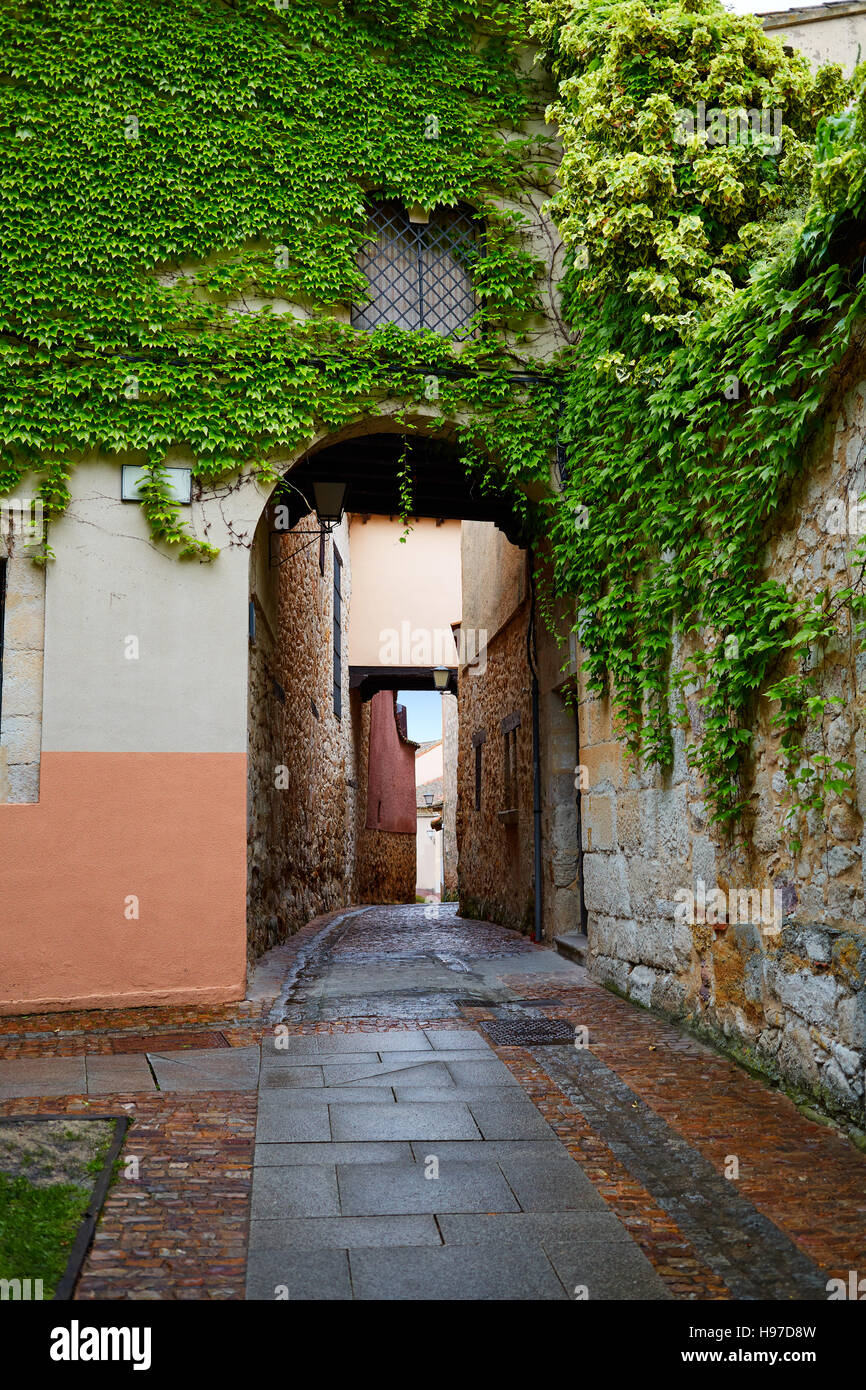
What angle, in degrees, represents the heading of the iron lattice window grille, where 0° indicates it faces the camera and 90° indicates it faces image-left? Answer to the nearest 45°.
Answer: approximately 0°
